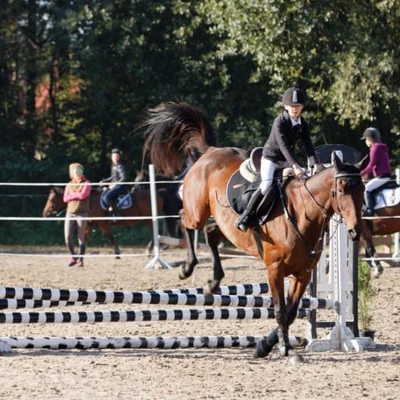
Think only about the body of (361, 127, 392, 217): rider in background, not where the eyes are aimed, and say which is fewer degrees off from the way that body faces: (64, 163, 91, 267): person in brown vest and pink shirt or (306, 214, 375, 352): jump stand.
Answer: the person in brown vest and pink shirt

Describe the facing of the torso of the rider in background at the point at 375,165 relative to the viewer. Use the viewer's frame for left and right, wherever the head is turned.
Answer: facing to the left of the viewer

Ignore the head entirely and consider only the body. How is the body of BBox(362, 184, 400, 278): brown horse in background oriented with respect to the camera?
to the viewer's left

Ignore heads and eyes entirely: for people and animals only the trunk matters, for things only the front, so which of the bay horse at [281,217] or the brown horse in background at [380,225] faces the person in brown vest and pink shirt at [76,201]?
the brown horse in background

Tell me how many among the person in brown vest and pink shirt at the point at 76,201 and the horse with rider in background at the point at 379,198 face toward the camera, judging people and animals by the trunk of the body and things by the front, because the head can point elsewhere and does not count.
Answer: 1

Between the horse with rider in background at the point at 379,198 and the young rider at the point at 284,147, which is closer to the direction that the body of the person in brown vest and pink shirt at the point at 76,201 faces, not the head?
the young rider

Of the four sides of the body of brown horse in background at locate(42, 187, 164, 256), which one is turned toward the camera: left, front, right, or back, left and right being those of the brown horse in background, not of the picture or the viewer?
left

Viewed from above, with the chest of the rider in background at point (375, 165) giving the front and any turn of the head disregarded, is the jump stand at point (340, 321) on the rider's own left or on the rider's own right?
on the rider's own left

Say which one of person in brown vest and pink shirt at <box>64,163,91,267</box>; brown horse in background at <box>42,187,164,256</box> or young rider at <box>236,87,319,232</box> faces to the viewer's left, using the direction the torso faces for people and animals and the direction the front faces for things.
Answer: the brown horse in background

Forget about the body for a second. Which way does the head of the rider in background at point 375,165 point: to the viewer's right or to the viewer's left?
to the viewer's left
